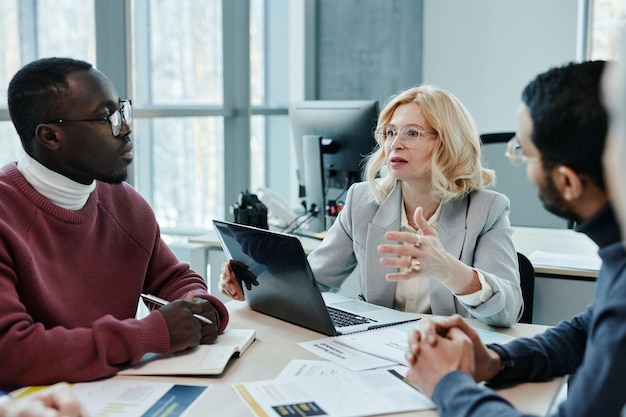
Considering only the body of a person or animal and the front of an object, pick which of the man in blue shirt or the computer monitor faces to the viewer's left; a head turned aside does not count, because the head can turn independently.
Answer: the man in blue shirt

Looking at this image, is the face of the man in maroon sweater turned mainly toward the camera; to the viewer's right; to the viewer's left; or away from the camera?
to the viewer's right

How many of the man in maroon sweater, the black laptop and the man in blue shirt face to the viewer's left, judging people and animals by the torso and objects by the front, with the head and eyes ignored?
1

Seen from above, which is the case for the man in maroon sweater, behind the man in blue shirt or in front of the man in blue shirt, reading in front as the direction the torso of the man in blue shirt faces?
in front

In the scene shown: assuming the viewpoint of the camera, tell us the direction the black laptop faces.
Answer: facing away from the viewer and to the right of the viewer

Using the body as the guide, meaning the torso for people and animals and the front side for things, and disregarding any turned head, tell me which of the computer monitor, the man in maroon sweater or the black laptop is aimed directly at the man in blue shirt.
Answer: the man in maroon sweater

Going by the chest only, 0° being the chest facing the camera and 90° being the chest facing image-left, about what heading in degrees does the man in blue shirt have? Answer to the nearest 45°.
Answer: approximately 90°

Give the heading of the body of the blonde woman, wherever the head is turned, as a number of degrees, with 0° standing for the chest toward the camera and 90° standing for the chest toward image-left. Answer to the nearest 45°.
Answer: approximately 45°

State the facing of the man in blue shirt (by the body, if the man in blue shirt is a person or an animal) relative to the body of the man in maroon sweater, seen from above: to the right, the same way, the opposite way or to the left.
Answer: the opposite way

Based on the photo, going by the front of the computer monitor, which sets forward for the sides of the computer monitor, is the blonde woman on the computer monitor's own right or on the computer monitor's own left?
on the computer monitor's own right
